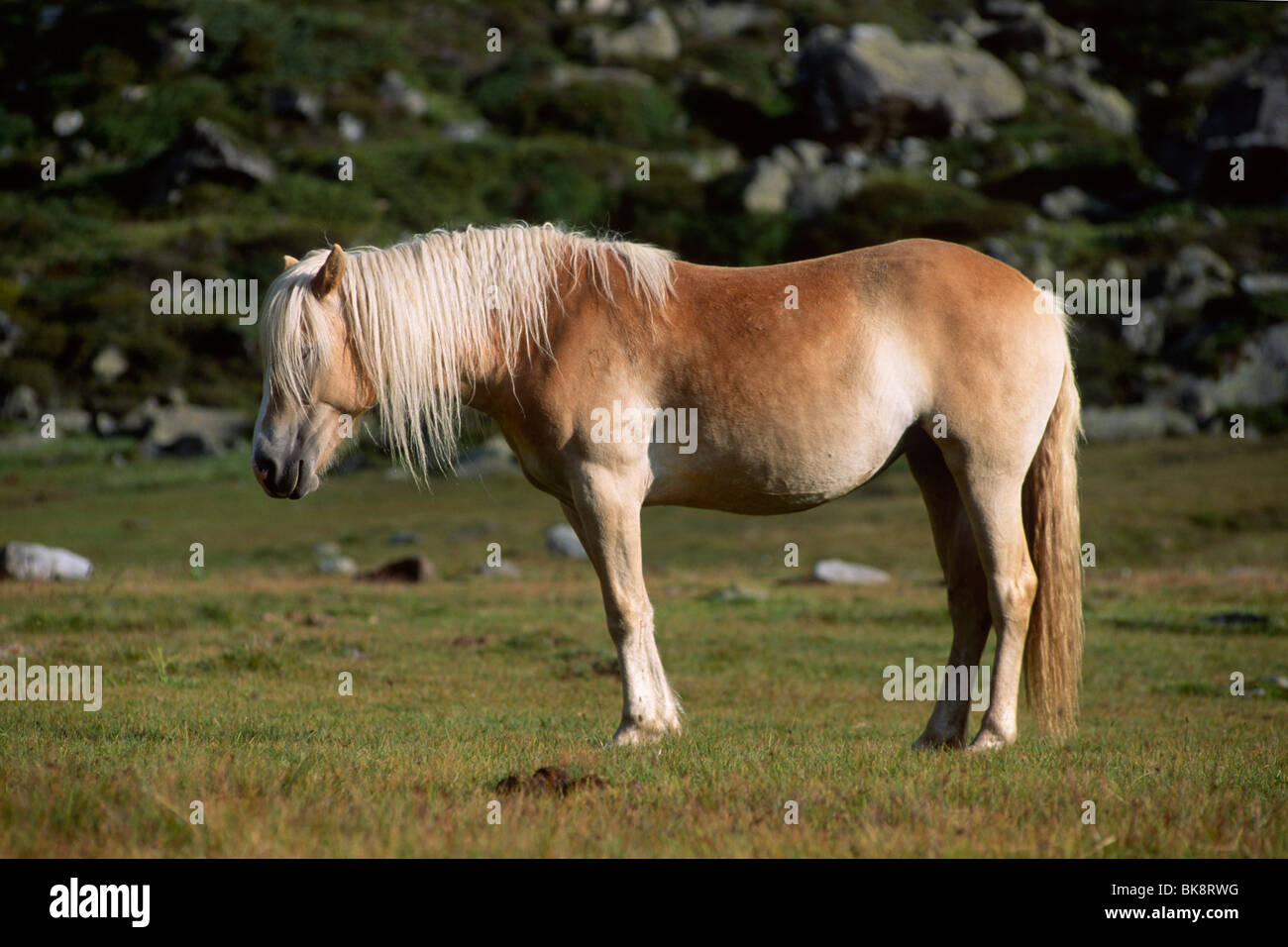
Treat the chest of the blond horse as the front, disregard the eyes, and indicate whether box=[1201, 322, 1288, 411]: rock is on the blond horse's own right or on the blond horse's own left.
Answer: on the blond horse's own right

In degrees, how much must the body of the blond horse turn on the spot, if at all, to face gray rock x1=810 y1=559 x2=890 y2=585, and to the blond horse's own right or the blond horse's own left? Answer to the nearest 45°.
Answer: approximately 90° to the blond horse's own right

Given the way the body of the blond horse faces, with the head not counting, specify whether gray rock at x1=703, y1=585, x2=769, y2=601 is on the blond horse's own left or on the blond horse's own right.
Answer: on the blond horse's own right

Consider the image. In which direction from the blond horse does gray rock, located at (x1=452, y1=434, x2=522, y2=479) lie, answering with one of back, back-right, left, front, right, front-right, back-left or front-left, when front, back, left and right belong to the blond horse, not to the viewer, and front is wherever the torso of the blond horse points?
right

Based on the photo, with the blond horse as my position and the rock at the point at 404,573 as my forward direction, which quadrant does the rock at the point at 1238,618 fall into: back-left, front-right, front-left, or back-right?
front-right

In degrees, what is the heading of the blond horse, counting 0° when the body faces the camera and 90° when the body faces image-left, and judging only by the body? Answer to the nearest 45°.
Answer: approximately 90°

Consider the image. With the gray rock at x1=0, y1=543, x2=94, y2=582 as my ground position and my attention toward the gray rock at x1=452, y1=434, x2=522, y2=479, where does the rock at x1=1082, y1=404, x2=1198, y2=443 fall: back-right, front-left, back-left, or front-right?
front-right

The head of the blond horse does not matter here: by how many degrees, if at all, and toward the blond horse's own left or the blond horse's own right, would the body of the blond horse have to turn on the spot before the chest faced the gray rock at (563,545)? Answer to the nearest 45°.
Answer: approximately 90° to the blond horse's own right

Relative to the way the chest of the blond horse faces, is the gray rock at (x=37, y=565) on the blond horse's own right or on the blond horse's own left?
on the blond horse's own right

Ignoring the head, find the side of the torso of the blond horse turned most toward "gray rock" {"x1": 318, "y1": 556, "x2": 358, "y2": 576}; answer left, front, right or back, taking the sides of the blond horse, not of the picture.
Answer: right
